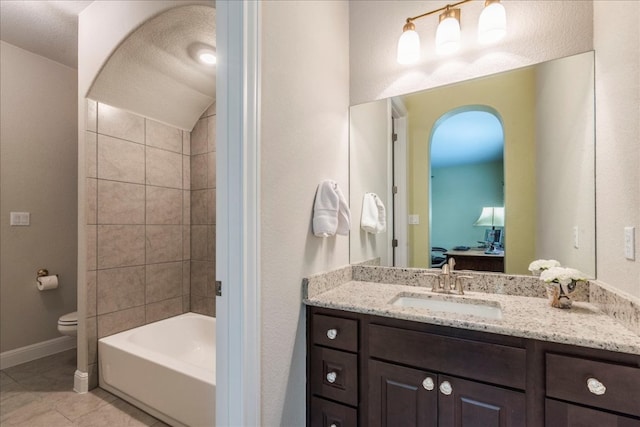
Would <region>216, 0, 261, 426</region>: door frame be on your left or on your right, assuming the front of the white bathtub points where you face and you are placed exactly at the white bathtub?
on your left

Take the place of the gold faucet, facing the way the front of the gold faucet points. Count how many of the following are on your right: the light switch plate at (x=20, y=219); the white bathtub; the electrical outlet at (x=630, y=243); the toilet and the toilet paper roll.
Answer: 4

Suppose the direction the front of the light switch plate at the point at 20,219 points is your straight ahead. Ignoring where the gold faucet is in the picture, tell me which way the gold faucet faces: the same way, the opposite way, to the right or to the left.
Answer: to the right

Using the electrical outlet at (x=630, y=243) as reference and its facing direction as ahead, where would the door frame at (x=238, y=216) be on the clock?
The door frame is roughly at 12 o'clock from the electrical outlet.

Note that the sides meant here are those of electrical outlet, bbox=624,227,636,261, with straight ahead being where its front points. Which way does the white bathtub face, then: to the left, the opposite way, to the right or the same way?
to the left

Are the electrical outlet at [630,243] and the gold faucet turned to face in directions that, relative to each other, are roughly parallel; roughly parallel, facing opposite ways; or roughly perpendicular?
roughly perpendicular

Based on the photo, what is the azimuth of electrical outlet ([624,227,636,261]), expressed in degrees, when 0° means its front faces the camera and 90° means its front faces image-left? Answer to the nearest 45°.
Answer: approximately 45°

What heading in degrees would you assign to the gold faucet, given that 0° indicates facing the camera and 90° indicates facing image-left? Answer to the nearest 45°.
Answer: approximately 0°

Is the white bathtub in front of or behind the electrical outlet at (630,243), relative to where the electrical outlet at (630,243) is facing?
in front
